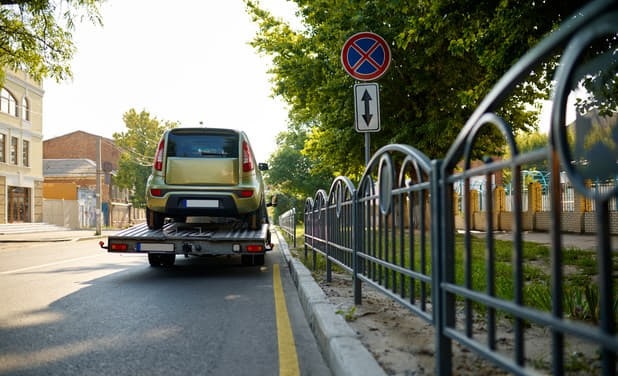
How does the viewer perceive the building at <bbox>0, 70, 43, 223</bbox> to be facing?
facing the viewer and to the right of the viewer

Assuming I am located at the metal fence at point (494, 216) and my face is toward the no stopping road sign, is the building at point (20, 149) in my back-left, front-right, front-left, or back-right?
front-left

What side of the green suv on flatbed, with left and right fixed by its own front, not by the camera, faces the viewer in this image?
back

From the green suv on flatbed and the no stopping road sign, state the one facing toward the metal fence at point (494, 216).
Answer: the no stopping road sign

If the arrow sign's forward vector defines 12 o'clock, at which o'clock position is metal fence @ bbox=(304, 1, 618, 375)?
The metal fence is roughly at 12 o'clock from the arrow sign.

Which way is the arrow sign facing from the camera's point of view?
toward the camera

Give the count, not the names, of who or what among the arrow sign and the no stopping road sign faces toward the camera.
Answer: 2

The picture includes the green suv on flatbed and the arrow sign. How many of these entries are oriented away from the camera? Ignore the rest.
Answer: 1

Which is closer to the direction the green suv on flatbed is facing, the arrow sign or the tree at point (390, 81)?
the tree

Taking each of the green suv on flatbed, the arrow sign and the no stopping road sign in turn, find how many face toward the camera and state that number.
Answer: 2

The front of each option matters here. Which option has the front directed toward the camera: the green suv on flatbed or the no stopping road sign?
the no stopping road sign

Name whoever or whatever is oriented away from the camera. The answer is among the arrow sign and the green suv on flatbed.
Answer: the green suv on flatbed

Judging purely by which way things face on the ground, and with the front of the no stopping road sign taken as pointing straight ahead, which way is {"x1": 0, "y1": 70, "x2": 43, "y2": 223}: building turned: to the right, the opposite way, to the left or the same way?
to the left

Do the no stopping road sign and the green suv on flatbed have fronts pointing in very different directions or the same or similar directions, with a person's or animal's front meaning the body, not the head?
very different directions
